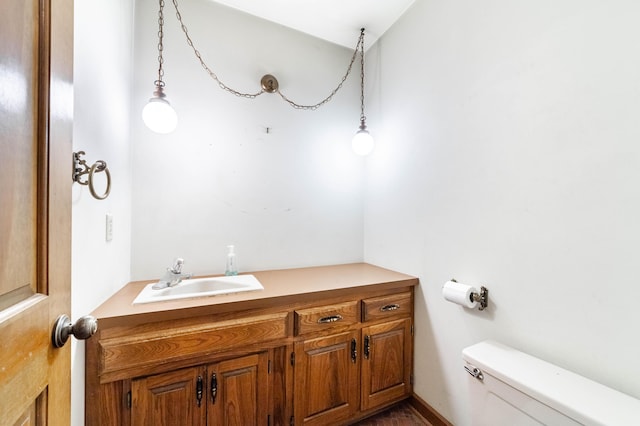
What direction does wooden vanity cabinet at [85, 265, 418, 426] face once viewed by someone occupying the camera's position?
facing the viewer and to the right of the viewer

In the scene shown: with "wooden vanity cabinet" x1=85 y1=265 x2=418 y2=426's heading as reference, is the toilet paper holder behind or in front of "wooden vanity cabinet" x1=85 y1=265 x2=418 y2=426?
in front

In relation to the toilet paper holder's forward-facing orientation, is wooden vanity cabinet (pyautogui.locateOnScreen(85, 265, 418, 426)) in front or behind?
in front

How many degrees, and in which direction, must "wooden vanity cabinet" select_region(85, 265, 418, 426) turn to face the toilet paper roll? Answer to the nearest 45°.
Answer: approximately 45° to its left

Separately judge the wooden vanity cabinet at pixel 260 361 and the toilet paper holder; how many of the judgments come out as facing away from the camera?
0

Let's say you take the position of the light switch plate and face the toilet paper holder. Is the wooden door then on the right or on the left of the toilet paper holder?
right

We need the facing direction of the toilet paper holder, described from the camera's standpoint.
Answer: facing the viewer and to the left of the viewer
